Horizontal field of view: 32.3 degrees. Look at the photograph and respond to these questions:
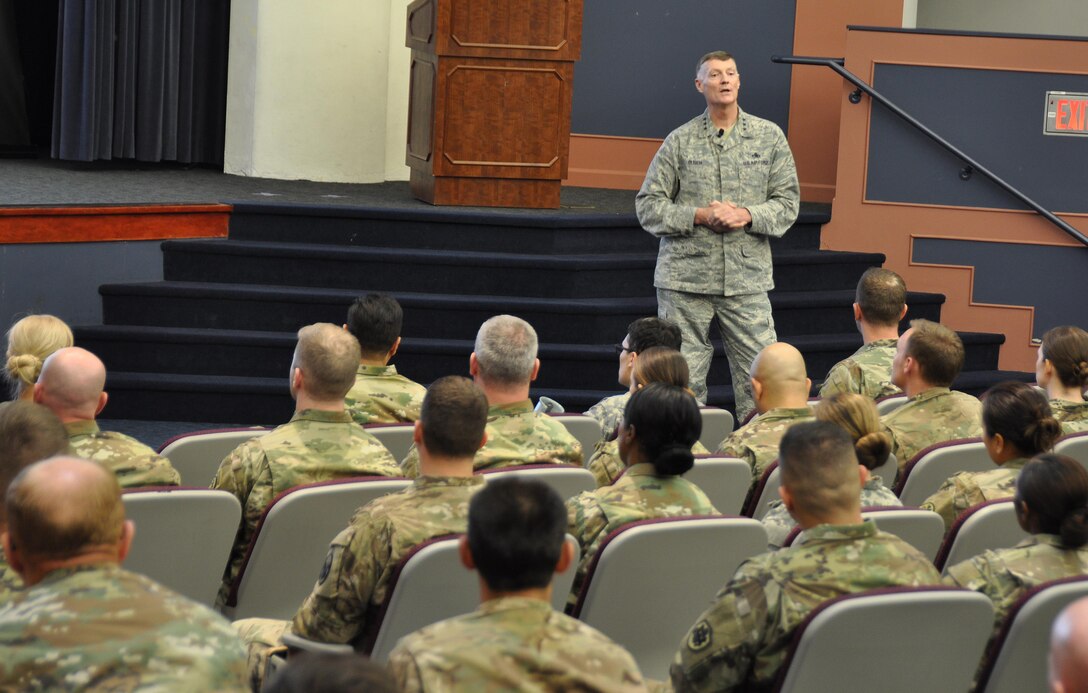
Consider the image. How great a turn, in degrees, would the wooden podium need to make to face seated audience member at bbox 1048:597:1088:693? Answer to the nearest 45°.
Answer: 0° — it already faces them

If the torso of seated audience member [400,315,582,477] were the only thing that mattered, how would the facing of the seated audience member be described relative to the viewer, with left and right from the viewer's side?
facing away from the viewer

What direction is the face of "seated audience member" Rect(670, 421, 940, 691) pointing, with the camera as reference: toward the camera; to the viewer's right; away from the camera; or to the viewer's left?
away from the camera

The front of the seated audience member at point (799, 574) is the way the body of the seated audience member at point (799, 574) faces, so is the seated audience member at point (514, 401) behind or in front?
in front

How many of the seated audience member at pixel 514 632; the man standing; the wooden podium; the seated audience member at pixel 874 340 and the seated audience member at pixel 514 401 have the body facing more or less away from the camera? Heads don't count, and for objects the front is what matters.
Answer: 3

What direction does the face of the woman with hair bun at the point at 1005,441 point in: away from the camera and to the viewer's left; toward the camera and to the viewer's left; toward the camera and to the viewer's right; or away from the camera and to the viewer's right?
away from the camera and to the viewer's left

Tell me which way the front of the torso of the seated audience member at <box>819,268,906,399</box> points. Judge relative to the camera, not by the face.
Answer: away from the camera

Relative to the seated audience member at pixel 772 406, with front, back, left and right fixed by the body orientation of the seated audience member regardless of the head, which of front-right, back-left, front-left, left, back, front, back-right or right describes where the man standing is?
front-right

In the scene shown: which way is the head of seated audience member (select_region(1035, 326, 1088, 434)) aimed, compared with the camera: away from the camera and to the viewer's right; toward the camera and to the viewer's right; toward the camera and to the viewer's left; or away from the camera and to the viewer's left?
away from the camera and to the viewer's left

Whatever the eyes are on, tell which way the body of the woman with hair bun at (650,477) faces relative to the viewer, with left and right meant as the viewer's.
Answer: facing away from the viewer and to the left of the viewer

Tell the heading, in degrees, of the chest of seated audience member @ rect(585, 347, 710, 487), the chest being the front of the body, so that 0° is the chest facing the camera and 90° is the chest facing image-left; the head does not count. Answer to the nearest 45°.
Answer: approximately 180°

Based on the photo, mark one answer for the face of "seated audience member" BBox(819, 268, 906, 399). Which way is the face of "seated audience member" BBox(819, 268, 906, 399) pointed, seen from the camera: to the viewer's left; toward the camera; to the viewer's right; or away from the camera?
away from the camera

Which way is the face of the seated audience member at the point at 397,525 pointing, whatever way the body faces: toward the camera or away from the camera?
away from the camera

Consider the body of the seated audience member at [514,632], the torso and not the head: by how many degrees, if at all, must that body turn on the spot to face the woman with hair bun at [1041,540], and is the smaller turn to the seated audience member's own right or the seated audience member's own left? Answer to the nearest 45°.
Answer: approximately 45° to the seated audience member's own right
